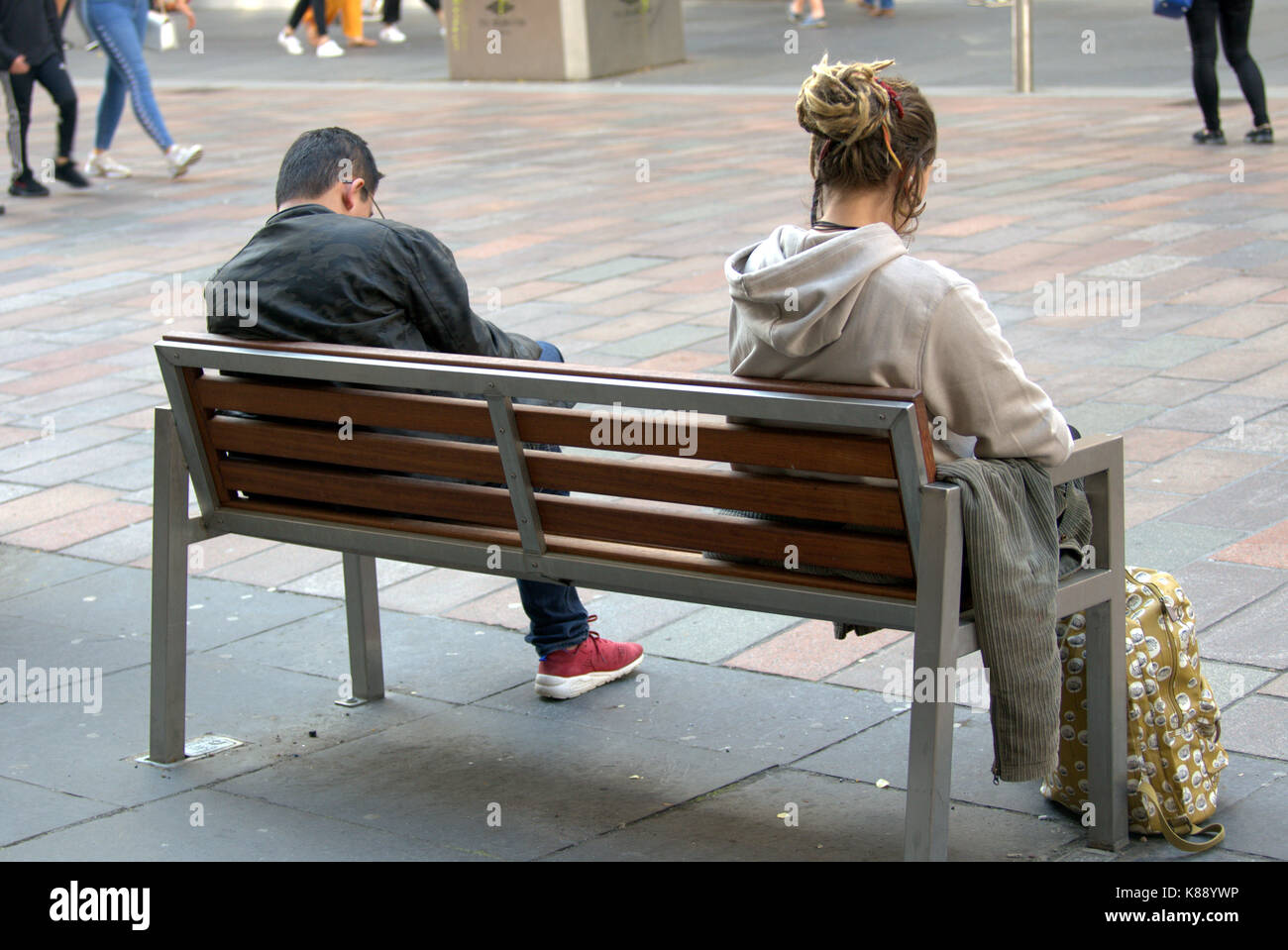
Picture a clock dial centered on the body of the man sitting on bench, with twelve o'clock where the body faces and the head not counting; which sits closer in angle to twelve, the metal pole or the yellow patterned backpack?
the metal pole

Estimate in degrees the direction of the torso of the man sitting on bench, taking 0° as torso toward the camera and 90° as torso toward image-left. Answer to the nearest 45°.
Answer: approximately 225°

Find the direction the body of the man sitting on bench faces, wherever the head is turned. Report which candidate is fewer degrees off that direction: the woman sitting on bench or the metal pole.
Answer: the metal pole

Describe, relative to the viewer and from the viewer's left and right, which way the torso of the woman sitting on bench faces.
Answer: facing away from the viewer and to the right of the viewer

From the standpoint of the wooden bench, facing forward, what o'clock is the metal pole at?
The metal pole is roughly at 11 o'clock from the wooden bench.

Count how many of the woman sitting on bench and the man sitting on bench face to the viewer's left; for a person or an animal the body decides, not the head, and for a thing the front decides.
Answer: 0

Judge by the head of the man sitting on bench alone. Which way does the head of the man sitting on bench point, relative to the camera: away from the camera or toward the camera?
away from the camera

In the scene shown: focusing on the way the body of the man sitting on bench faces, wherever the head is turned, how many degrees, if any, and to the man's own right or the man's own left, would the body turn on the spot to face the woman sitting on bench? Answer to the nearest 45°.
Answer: approximately 90° to the man's own right
